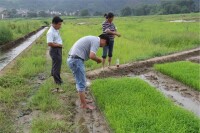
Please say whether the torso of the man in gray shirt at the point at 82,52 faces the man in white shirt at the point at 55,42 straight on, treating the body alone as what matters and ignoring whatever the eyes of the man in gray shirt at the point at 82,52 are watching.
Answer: no
